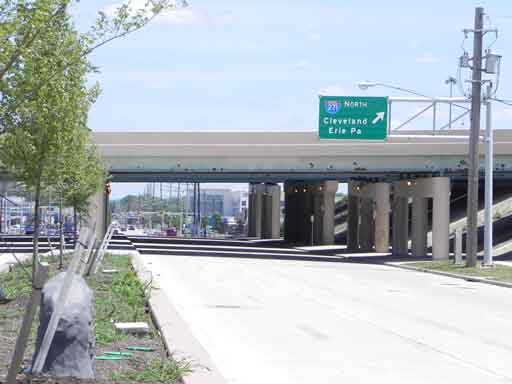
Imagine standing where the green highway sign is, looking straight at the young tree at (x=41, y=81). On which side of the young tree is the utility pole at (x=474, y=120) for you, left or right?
left

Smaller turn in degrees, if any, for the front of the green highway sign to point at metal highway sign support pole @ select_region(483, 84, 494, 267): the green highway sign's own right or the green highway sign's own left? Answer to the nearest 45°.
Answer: approximately 45° to the green highway sign's own left

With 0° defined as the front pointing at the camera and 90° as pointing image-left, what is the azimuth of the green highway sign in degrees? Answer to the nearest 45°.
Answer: approximately 0°

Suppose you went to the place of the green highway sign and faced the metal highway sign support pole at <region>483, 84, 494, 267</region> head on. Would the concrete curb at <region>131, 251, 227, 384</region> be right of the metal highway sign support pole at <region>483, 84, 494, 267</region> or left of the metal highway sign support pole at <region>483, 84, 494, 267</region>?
right

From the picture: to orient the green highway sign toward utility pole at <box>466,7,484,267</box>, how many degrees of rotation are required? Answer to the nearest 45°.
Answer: approximately 45° to its left

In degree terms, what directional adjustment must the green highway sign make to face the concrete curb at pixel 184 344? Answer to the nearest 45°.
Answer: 0° — it already faces it
